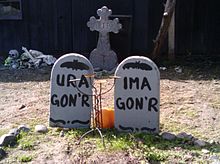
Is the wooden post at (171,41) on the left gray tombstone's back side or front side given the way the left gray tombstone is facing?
on the back side

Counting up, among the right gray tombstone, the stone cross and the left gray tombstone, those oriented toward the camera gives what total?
3

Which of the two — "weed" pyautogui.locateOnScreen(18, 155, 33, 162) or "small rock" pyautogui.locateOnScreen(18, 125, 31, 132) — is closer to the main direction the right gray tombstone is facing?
the weed

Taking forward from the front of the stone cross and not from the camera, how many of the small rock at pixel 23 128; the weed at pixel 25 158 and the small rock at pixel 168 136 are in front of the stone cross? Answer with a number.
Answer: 3

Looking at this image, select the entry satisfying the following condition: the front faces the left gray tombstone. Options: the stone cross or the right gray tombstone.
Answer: the stone cross

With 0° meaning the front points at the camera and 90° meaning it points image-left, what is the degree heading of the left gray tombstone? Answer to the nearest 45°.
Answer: approximately 0°

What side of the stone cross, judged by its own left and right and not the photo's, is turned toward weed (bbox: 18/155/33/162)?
front

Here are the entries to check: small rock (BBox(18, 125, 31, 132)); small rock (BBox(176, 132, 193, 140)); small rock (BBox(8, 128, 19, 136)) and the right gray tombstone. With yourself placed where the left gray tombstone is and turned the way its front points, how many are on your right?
2

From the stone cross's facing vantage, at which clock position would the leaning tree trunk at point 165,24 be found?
The leaning tree trunk is roughly at 9 o'clock from the stone cross.

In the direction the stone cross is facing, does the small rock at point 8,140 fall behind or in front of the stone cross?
in front

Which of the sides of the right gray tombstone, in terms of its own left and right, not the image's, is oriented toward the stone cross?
back
